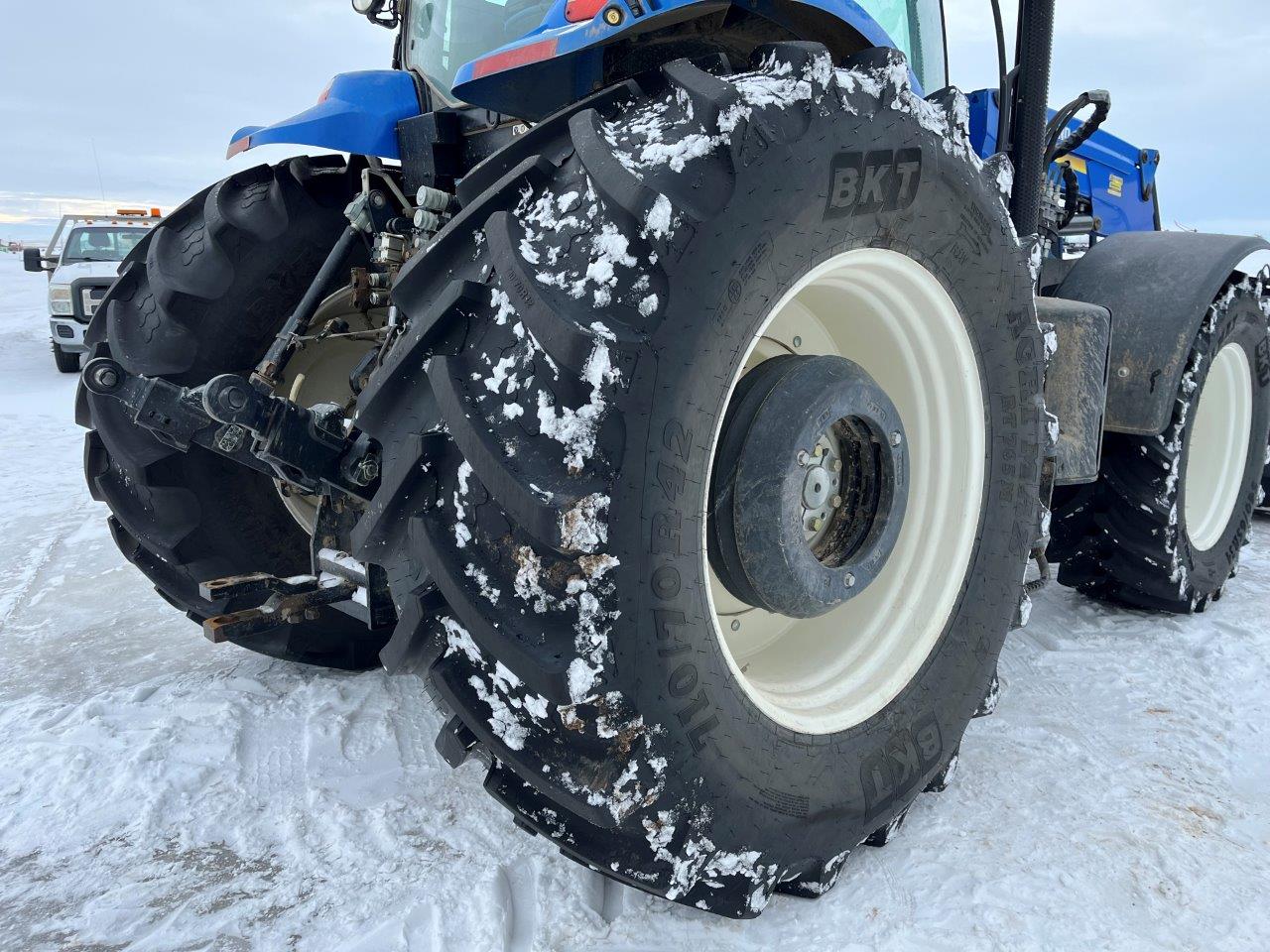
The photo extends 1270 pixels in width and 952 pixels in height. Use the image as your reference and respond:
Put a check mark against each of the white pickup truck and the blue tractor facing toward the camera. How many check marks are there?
1

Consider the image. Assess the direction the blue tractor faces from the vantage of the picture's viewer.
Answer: facing away from the viewer and to the right of the viewer

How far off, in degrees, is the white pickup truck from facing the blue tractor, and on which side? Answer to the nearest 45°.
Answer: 0° — it already faces it

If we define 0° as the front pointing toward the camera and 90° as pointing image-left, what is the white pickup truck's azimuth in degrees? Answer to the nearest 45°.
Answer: approximately 0°

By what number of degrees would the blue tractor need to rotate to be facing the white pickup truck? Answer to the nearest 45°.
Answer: approximately 90° to its left
